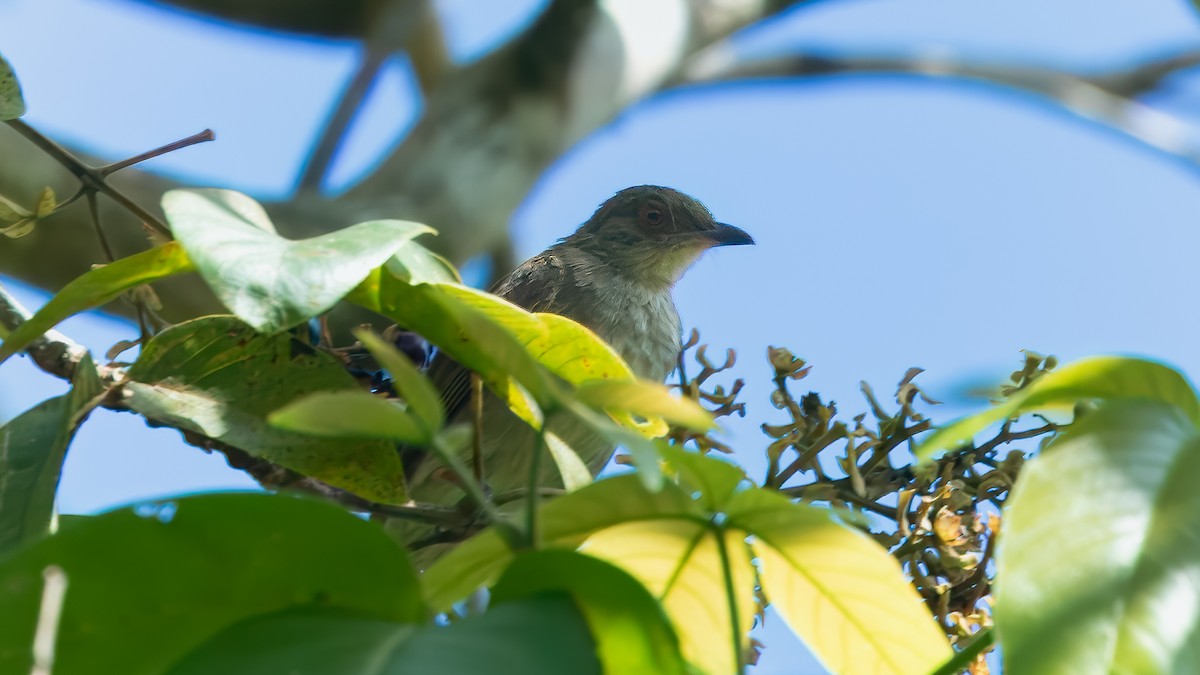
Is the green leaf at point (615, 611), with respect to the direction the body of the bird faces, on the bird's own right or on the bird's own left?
on the bird's own right

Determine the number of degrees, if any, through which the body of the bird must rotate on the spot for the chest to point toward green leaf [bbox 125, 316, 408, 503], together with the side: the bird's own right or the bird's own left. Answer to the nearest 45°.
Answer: approximately 90° to the bird's own right

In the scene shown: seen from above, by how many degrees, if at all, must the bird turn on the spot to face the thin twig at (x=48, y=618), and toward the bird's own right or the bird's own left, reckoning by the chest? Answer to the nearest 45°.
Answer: approximately 90° to the bird's own right

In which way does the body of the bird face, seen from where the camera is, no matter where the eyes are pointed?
to the viewer's right

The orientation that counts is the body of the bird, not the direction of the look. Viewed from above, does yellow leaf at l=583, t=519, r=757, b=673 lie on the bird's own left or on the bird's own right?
on the bird's own right

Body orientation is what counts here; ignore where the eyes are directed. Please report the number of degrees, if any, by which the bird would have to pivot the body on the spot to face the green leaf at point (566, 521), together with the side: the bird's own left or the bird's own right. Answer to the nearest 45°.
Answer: approximately 90° to the bird's own right

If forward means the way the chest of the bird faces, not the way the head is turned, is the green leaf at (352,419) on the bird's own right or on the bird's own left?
on the bird's own right

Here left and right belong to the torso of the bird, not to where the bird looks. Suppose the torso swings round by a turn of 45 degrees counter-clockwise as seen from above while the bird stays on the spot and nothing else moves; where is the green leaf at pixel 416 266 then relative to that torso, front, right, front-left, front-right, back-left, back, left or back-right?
back-right

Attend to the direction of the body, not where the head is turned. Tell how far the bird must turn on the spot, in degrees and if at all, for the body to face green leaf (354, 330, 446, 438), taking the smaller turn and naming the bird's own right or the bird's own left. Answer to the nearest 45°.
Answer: approximately 90° to the bird's own right

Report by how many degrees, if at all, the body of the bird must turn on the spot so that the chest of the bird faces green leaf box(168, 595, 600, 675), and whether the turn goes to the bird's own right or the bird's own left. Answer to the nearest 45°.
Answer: approximately 90° to the bird's own right
